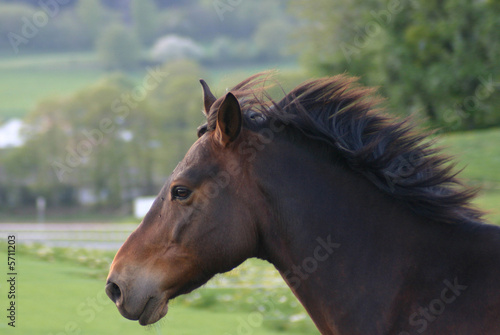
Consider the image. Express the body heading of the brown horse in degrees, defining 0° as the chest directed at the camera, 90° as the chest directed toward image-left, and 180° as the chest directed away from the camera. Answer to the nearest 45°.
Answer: approximately 90°
